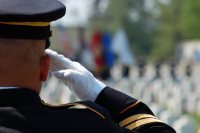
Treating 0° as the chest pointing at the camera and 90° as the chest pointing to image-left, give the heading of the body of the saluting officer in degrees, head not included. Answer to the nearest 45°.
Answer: approximately 180°

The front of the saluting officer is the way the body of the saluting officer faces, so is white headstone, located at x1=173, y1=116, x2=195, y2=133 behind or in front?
in front

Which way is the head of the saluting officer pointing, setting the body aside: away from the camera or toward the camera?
away from the camera
